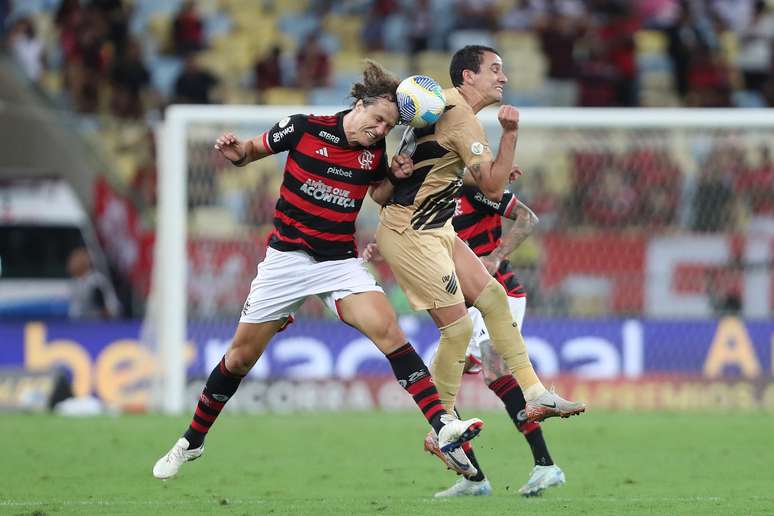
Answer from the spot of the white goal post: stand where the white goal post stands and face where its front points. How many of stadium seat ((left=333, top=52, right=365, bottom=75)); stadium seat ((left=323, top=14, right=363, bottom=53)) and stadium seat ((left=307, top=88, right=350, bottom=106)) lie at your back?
3

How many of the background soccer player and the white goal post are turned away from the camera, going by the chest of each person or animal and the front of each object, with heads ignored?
0

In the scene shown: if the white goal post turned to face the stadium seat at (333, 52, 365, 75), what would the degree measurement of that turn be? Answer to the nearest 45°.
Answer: approximately 180°

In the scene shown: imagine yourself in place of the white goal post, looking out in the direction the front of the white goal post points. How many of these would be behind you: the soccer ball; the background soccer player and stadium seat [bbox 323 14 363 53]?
1

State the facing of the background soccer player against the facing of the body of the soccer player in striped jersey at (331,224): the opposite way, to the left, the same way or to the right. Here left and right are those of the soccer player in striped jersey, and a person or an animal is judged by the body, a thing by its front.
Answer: to the right

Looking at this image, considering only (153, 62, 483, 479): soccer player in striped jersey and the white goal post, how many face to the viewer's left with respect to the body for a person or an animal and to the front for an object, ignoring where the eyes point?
0

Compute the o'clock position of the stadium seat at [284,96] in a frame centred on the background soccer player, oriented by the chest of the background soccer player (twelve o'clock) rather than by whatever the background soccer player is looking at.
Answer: The stadium seat is roughly at 4 o'clock from the background soccer player.

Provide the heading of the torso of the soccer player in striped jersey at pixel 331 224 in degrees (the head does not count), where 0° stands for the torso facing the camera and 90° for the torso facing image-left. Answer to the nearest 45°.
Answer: approximately 315°

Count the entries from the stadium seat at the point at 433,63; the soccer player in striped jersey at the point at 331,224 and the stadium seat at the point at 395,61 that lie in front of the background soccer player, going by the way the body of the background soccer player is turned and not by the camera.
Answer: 1

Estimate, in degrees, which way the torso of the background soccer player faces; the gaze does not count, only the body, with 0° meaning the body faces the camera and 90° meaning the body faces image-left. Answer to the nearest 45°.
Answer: approximately 45°

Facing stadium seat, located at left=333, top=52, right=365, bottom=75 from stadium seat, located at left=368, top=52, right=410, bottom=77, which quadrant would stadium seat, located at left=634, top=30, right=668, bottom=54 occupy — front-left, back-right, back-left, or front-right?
back-right

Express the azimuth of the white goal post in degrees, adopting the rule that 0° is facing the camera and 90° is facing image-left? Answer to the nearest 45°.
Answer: approximately 0°
